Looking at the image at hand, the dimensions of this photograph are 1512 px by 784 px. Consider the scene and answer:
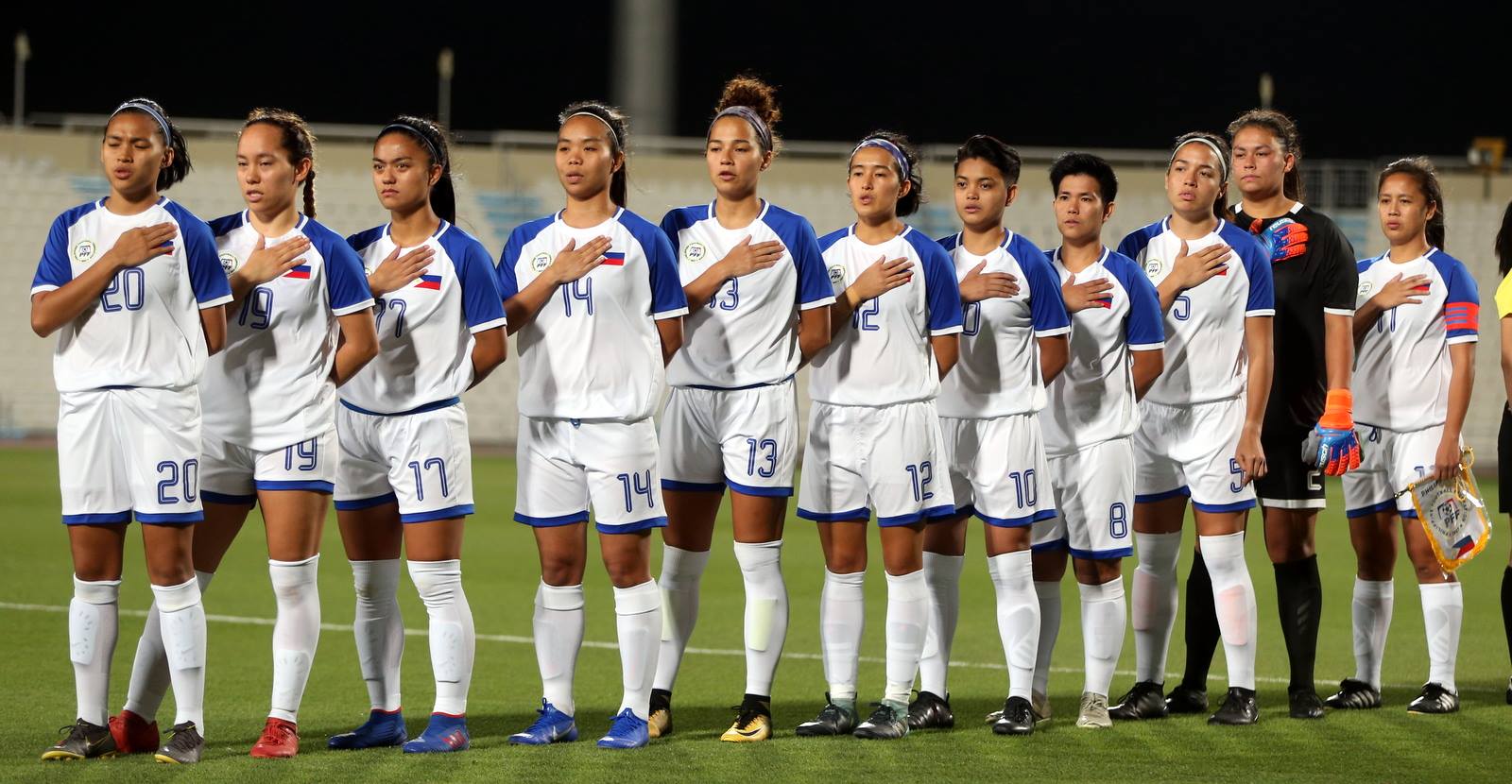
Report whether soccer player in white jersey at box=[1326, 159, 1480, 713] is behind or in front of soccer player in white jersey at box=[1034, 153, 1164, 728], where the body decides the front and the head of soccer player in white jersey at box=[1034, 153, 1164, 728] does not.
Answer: behind

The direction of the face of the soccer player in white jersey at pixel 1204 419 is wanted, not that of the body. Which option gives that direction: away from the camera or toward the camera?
toward the camera

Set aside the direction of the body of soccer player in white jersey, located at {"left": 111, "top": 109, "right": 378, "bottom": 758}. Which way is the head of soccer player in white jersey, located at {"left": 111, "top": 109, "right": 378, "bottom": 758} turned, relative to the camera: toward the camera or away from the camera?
toward the camera

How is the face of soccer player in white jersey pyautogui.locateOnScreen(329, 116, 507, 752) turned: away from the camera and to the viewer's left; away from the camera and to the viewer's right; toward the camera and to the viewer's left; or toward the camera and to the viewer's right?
toward the camera and to the viewer's left

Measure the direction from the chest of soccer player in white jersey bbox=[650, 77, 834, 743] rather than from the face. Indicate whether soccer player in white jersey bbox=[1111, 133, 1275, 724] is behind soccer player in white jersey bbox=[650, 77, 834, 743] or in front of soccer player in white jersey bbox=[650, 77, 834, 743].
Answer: behind

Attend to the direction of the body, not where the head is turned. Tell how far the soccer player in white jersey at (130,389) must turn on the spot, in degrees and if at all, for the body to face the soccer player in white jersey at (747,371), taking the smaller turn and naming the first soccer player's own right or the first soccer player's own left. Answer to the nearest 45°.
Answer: approximately 90° to the first soccer player's own left

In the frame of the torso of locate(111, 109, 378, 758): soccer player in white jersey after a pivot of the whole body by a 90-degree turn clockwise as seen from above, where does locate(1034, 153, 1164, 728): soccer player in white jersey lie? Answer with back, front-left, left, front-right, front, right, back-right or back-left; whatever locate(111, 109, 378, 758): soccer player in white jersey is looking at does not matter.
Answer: back-right

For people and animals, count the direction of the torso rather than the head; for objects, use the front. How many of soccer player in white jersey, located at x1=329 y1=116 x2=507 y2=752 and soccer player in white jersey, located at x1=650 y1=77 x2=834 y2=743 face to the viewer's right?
0

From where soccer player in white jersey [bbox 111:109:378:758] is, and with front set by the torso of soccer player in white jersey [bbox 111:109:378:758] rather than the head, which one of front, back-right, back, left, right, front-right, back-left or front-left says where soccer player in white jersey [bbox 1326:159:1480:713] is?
back-left

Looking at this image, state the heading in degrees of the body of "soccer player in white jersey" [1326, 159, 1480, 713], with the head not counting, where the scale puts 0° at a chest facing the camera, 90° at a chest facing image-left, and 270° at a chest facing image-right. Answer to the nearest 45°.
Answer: approximately 45°

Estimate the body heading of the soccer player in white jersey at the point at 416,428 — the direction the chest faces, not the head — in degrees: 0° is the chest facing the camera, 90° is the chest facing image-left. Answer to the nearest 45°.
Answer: approximately 45°

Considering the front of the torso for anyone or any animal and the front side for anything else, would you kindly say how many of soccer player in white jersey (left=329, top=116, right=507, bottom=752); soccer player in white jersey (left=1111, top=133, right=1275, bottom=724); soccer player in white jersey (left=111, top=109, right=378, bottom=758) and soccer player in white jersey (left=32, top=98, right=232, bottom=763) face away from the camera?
0

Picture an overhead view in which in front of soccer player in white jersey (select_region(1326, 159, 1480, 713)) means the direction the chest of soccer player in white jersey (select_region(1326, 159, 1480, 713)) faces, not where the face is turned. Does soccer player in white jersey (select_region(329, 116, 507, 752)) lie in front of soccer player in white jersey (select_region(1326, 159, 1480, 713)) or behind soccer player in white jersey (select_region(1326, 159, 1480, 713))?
in front

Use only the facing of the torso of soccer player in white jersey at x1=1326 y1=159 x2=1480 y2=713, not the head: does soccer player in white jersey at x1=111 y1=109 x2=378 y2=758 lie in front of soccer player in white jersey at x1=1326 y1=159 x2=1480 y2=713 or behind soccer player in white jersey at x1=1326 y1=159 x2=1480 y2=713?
in front

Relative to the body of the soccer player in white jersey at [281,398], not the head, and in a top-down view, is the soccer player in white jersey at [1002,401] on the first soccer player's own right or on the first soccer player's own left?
on the first soccer player's own left

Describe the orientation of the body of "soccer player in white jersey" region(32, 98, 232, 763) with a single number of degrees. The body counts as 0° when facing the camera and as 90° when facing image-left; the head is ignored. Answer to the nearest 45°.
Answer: approximately 0°
